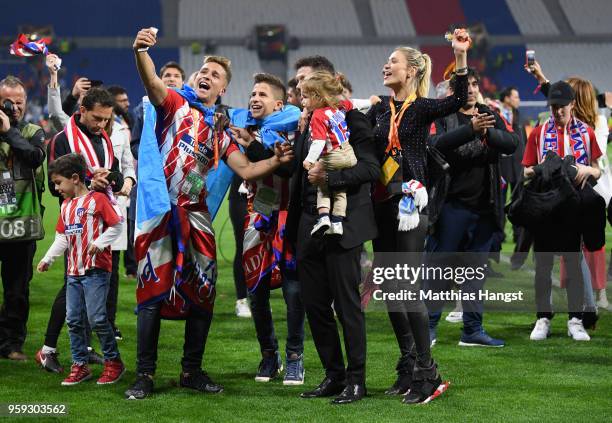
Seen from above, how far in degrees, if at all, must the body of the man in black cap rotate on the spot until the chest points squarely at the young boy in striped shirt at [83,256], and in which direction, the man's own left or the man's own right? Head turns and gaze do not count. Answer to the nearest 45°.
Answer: approximately 45° to the man's own right

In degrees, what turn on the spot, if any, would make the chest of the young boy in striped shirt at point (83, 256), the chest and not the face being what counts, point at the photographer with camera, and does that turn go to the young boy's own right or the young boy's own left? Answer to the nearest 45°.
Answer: approximately 90° to the young boy's own right

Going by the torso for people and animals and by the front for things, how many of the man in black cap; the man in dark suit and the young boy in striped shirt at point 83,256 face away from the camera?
0

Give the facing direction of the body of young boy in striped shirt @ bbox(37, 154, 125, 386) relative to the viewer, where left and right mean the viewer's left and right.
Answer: facing the viewer and to the left of the viewer

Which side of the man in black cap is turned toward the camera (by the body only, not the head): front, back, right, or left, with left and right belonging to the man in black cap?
front

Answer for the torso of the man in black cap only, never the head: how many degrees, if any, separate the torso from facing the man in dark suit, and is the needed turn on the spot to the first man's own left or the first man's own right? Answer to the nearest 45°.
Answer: approximately 45° to the first man's own right

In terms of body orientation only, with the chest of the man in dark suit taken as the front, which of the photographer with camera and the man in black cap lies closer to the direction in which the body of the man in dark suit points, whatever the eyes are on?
the photographer with camera

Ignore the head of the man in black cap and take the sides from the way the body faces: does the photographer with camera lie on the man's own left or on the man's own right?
on the man's own right

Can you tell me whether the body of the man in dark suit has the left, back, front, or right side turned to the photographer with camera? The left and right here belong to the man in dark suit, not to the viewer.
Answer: right

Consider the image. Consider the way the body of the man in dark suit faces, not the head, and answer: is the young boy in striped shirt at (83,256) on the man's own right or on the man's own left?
on the man's own right

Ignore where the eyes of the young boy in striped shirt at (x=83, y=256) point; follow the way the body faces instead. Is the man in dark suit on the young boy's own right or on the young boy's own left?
on the young boy's own left
